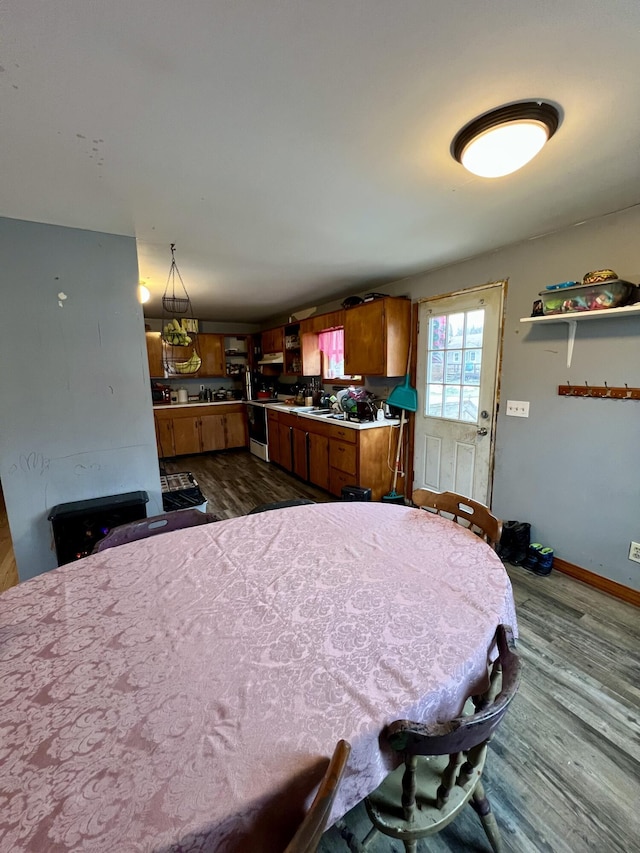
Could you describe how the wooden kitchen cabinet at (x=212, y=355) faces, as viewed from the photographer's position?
facing the viewer

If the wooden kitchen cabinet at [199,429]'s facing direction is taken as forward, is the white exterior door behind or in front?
in front

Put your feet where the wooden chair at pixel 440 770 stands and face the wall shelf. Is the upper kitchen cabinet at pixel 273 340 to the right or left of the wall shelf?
left

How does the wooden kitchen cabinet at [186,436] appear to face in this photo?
toward the camera

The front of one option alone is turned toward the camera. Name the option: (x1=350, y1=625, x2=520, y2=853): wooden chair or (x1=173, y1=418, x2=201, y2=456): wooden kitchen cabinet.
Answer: the wooden kitchen cabinet

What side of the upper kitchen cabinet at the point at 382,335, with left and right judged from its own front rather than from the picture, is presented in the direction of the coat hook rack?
left

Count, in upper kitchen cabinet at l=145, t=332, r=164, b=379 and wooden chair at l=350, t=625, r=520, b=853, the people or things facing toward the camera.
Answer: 1

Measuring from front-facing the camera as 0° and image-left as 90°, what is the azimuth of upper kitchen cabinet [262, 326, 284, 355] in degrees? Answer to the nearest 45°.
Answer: approximately 45°

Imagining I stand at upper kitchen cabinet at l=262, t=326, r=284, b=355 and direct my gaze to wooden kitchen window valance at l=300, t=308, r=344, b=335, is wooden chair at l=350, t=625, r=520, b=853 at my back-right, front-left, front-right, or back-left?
front-right

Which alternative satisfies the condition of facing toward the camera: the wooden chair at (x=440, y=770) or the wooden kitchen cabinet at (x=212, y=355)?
the wooden kitchen cabinet

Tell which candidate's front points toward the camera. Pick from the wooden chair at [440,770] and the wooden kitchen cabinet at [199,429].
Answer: the wooden kitchen cabinet

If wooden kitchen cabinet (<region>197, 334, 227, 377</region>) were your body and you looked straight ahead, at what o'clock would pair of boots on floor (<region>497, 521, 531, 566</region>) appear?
The pair of boots on floor is roughly at 11 o'clock from the wooden kitchen cabinet.

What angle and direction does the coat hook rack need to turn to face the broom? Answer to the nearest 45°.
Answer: approximately 45° to its right

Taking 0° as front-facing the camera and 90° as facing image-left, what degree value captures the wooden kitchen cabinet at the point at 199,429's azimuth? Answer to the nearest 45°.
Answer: approximately 0°

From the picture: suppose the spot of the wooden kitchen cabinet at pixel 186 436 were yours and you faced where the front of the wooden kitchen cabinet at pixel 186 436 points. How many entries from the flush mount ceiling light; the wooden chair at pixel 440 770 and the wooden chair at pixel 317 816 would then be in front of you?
3

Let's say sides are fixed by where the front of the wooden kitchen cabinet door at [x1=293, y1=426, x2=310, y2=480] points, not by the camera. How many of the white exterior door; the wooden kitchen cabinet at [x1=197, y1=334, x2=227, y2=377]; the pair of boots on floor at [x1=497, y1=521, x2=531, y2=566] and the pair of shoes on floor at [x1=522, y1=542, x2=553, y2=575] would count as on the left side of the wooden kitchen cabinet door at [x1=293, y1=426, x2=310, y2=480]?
3

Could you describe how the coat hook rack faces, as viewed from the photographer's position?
facing the viewer and to the left of the viewer
